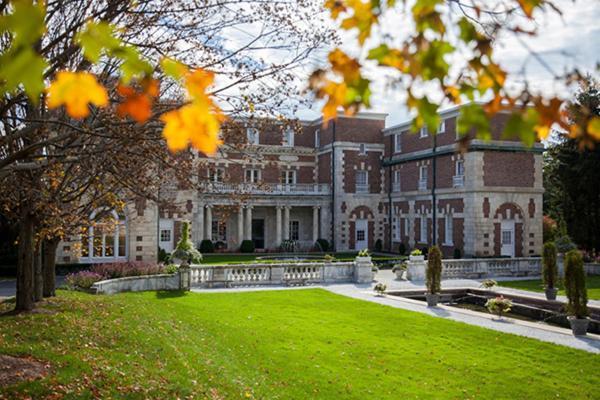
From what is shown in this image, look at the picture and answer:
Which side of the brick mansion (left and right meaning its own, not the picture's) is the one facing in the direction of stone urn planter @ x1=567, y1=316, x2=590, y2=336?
front

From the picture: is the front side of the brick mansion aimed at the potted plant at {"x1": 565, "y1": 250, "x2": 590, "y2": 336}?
yes

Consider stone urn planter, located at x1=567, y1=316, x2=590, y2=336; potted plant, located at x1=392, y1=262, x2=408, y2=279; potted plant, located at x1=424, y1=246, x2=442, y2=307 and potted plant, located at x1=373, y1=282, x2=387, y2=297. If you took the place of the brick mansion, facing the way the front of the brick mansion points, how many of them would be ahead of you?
4

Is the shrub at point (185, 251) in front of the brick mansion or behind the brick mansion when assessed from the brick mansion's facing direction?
in front

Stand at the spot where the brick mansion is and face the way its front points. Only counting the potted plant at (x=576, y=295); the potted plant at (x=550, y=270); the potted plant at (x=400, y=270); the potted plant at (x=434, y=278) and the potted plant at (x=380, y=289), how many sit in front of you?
5

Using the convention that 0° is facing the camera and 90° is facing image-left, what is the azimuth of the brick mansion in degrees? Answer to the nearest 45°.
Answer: approximately 0°

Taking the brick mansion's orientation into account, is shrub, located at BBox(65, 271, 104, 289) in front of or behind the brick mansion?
in front

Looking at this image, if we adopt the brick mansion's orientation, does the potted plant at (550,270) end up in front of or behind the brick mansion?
in front
